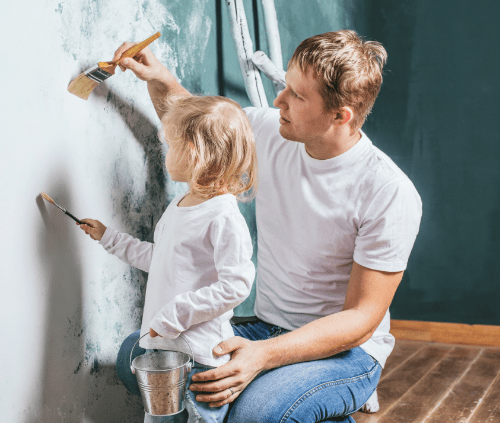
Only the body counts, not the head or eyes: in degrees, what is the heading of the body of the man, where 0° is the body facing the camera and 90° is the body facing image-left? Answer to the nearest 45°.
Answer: approximately 45°

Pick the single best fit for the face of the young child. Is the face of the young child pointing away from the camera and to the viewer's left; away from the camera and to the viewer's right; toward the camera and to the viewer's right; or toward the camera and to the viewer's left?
away from the camera and to the viewer's left

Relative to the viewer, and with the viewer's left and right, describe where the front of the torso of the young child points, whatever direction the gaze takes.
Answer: facing to the left of the viewer
